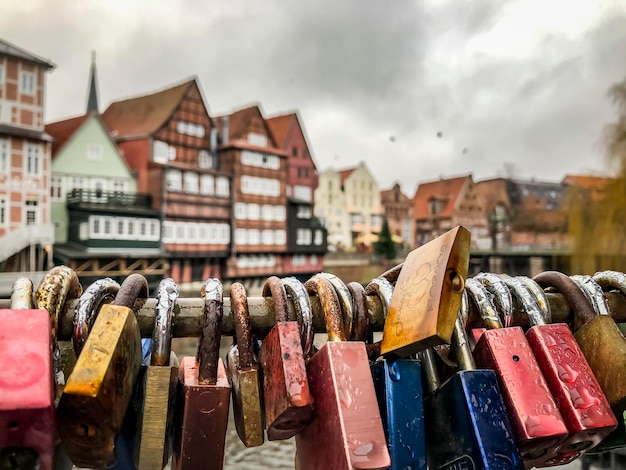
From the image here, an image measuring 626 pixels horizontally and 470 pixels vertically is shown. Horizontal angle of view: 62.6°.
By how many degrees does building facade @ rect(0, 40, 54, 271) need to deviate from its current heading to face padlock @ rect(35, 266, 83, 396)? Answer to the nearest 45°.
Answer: approximately 45° to its right

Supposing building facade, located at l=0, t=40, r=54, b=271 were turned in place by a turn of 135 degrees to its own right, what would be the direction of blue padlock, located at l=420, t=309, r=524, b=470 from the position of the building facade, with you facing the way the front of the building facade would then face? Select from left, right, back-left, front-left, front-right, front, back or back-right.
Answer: left

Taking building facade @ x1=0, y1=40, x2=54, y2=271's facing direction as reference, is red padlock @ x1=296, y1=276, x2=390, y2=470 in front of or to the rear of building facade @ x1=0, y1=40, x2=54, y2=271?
in front

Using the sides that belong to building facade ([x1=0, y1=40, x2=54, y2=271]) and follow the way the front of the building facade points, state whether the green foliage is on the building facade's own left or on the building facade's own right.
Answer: on the building facade's own left

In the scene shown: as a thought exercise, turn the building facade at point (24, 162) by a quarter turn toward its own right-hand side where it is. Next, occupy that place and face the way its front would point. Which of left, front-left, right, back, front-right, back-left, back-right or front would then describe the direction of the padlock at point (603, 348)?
front-left

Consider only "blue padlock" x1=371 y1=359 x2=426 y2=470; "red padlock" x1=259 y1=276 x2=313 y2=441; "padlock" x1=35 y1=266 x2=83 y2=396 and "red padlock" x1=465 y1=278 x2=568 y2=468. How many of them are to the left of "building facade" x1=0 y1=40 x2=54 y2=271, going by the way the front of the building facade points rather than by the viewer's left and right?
0

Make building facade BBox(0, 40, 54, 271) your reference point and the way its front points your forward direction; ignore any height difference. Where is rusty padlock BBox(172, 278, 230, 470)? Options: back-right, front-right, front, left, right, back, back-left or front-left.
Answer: front-right

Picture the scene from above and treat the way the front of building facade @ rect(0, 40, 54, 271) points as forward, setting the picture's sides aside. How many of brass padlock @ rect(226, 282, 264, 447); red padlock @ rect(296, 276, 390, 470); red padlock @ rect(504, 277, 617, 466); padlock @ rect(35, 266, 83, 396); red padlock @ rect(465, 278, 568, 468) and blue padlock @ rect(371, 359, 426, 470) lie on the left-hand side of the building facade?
0

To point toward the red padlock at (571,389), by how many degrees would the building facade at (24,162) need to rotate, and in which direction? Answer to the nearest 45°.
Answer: approximately 45° to its right

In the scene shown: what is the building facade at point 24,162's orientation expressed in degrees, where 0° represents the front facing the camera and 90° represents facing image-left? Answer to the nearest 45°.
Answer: approximately 315°

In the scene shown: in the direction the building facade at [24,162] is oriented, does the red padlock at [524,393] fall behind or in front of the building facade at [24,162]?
in front

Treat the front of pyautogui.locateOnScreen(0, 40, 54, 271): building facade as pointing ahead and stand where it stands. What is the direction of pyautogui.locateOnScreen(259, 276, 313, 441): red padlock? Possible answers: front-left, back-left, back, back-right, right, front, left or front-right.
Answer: front-right
